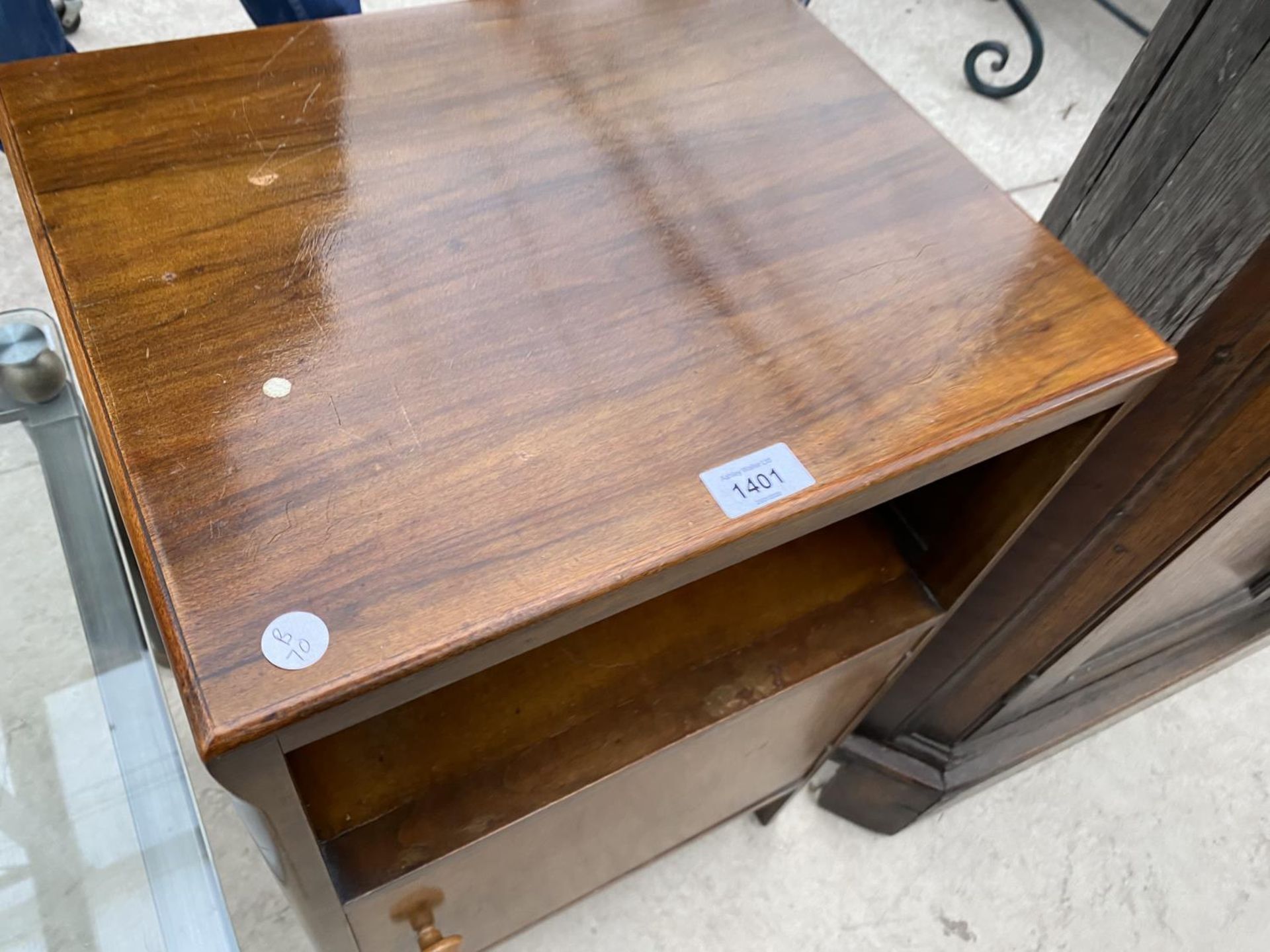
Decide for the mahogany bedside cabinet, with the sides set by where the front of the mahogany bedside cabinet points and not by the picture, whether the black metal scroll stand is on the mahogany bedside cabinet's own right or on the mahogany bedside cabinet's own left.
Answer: on the mahogany bedside cabinet's own left

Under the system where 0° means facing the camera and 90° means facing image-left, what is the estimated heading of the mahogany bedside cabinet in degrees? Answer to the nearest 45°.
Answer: approximately 315°
